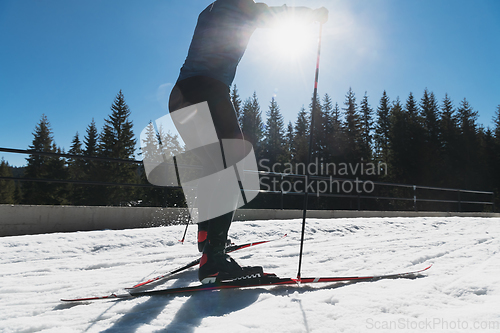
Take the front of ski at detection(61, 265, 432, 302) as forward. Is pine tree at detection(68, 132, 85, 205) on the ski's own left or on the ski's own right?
on the ski's own left

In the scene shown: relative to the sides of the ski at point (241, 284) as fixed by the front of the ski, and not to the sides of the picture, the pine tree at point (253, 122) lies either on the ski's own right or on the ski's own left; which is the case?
on the ski's own left

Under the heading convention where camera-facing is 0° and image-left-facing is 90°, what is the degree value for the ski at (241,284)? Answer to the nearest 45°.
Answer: approximately 270°

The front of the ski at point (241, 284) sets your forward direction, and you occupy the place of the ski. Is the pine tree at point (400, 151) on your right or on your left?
on your left

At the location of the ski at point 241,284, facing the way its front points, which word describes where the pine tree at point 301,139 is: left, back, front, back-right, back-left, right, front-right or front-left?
left

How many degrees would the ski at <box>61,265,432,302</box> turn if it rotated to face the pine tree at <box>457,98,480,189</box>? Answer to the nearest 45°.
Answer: approximately 45° to its left

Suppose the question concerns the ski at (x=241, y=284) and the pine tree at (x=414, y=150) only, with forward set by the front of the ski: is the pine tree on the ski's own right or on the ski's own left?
on the ski's own left

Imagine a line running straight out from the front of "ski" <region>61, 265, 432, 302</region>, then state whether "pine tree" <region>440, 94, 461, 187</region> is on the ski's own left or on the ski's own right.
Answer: on the ski's own left
